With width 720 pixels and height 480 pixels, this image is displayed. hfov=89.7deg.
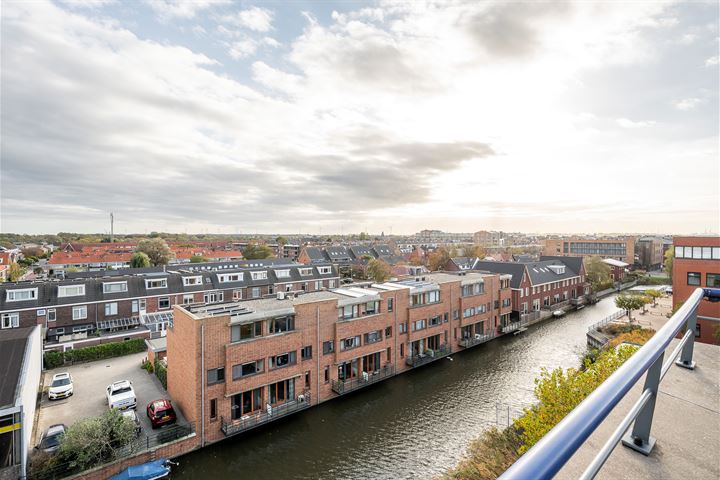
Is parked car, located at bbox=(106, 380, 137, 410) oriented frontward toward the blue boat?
yes

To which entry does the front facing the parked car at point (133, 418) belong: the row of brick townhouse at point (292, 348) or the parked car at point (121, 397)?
the parked car at point (121, 397)

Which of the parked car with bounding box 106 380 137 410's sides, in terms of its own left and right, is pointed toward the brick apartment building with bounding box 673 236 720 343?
left

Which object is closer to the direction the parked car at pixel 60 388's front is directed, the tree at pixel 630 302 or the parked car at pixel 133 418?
the parked car

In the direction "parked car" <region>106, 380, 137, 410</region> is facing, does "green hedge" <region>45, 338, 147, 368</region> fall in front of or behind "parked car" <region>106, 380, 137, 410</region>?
behind

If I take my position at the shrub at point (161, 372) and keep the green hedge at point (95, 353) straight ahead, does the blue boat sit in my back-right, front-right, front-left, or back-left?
back-left

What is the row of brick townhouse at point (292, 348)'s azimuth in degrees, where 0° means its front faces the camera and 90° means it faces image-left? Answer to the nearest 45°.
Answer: approximately 315°

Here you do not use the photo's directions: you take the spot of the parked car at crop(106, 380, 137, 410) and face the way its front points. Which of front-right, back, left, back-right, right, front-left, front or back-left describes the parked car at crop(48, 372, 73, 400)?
back-right

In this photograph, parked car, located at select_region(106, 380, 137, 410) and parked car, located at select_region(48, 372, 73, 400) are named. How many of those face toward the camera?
2

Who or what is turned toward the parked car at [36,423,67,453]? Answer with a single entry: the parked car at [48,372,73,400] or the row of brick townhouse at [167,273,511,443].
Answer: the parked car at [48,372,73,400]

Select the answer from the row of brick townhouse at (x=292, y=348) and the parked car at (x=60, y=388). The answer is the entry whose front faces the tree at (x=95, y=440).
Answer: the parked car

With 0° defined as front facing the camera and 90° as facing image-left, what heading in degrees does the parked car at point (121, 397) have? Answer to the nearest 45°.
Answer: approximately 0°
